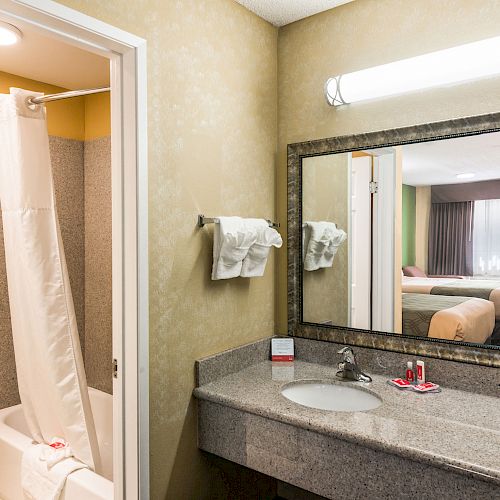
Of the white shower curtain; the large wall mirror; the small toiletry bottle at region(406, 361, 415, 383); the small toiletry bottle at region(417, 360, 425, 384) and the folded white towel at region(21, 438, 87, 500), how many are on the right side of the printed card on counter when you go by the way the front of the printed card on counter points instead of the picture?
2

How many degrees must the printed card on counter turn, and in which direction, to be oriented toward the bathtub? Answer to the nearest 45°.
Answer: approximately 90° to its right

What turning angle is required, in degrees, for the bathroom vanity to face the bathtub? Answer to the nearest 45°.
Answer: approximately 45° to its right

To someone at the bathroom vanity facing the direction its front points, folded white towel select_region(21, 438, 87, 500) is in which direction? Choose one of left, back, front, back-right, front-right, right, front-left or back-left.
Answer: front-right

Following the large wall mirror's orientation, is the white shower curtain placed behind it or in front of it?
in front

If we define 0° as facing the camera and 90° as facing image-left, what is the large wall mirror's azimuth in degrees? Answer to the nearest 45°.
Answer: approximately 45°

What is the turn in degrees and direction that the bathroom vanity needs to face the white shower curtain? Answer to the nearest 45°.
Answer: approximately 45° to its right
